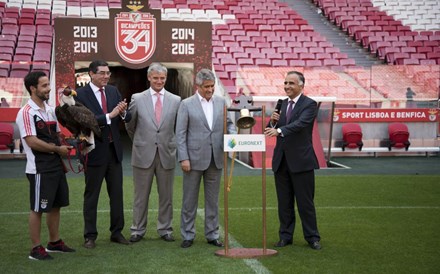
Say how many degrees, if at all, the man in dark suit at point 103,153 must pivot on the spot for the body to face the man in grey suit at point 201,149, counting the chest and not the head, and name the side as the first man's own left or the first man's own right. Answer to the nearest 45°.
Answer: approximately 45° to the first man's own left

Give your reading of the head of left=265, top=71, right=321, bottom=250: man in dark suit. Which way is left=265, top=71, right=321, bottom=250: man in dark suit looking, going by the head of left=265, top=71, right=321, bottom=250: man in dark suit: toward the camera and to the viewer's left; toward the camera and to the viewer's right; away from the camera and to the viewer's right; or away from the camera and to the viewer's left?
toward the camera and to the viewer's left

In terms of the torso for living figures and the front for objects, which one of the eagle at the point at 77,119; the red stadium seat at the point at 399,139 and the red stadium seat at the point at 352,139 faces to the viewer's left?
the eagle

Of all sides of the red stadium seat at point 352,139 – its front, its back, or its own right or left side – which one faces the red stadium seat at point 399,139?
left

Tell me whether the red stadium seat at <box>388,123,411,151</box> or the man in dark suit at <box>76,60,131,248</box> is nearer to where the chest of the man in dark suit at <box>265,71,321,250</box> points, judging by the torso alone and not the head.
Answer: the man in dark suit

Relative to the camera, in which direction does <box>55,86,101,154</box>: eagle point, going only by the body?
to the viewer's left

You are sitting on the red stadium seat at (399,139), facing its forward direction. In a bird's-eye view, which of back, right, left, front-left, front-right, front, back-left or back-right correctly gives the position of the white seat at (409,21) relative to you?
back

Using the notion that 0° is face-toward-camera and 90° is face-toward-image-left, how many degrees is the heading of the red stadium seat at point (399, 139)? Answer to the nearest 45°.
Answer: approximately 0°
